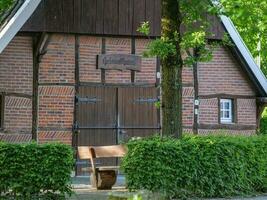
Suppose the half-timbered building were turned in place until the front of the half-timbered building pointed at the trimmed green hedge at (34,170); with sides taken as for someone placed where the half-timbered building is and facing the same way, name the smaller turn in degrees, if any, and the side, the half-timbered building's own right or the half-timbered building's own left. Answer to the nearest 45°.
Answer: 0° — it already faces it

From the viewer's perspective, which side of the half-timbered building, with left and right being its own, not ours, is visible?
front

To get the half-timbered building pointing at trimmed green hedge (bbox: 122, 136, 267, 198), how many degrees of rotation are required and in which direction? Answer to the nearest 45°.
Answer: approximately 45° to its left

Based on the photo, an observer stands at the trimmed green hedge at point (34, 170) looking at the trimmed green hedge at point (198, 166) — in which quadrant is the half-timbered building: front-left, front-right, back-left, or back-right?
front-left
